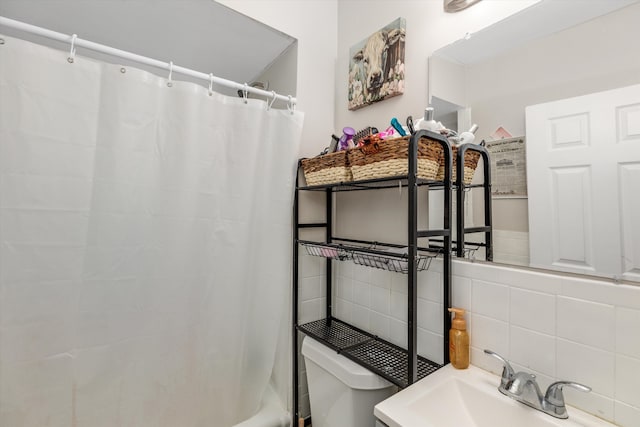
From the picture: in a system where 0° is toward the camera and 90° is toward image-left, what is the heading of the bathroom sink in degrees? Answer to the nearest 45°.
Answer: approximately 45°

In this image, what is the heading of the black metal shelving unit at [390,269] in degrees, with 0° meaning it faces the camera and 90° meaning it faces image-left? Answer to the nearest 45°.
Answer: approximately 45°
